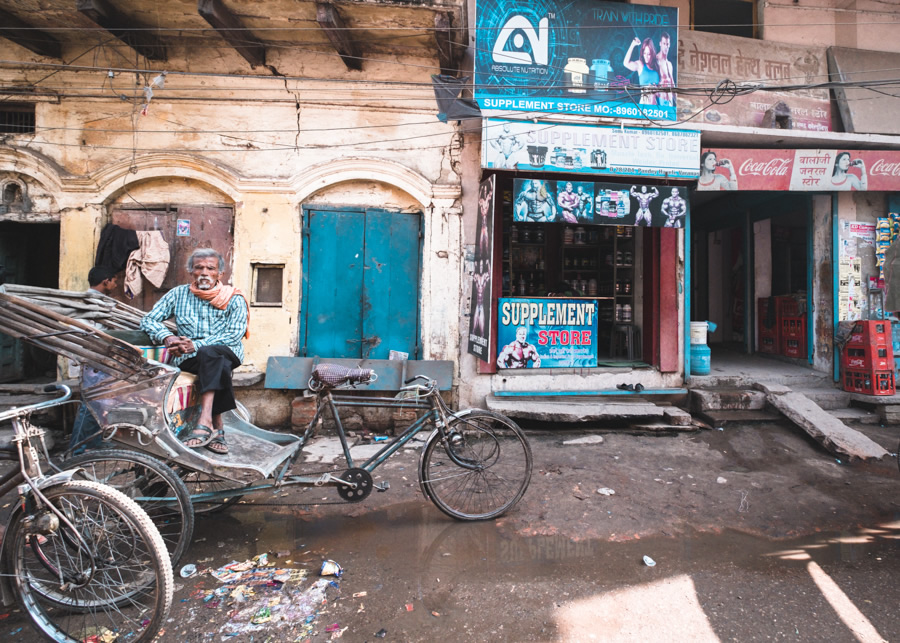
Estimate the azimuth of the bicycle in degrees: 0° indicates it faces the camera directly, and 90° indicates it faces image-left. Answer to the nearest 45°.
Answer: approximately 315°

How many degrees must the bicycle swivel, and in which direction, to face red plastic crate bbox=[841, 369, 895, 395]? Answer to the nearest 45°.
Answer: approximately 45° to its left

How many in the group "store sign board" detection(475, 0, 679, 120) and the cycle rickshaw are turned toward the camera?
1

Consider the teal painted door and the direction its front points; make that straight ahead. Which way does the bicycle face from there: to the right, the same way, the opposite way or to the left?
to the left

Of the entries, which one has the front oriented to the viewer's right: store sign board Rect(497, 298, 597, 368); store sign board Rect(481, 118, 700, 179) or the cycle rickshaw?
the cycle rickshaw
